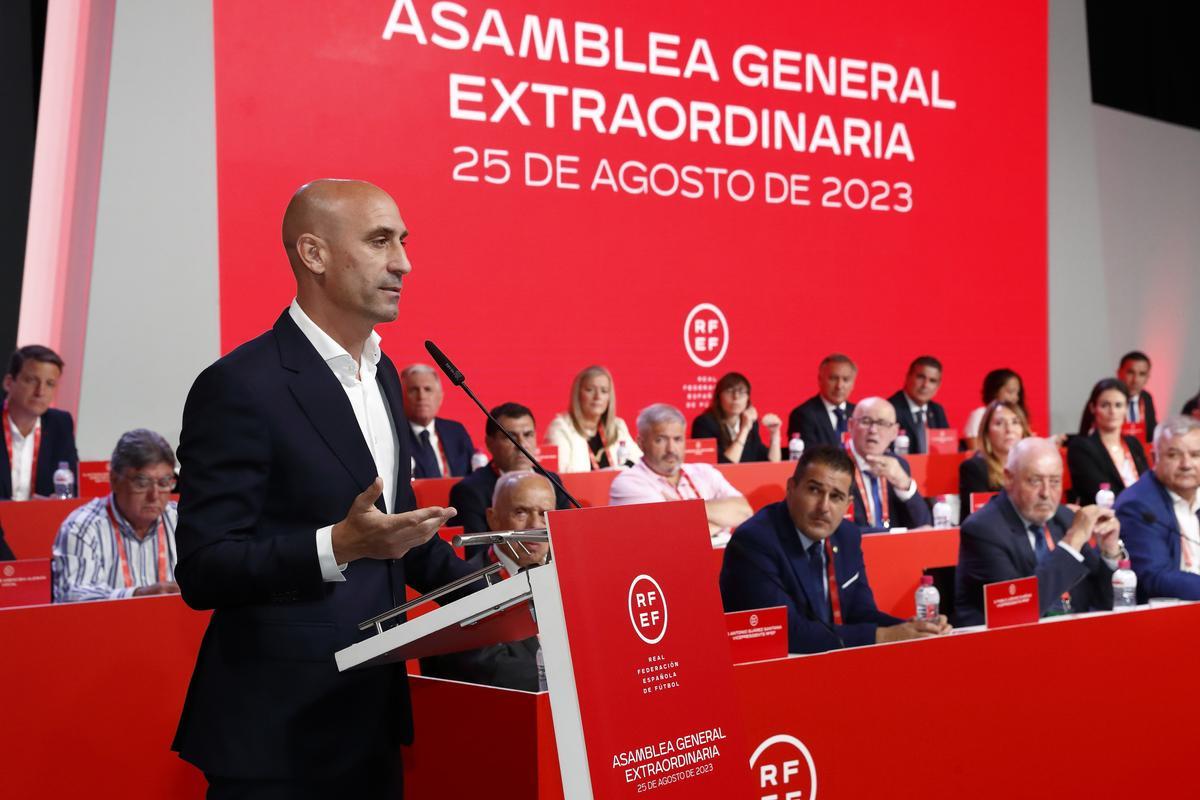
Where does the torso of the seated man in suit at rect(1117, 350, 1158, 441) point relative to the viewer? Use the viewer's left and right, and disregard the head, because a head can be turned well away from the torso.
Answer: facing the viewer

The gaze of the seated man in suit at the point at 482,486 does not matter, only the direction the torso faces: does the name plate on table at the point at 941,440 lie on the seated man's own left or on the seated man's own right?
on the seated man's own left

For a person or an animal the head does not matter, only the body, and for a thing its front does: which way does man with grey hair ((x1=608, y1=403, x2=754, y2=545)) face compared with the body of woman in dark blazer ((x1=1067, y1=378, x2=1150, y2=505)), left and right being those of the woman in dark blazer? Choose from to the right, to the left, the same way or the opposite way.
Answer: the same way

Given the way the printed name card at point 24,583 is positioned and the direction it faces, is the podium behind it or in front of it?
in front

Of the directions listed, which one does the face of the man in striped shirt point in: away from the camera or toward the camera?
toward the camera

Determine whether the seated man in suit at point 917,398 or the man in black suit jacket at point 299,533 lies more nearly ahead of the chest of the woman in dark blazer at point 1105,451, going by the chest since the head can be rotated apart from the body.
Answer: the man in black suit jacket

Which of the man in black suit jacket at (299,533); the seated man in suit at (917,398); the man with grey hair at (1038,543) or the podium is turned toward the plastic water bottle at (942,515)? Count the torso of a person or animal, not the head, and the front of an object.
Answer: the seated man in suit

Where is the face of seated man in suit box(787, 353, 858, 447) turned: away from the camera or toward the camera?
toward the camera

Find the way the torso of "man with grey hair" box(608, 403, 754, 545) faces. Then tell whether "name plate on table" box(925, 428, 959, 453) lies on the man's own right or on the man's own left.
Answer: on the man's own left

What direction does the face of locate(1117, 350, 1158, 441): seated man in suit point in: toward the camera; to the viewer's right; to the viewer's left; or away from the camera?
toward the camera

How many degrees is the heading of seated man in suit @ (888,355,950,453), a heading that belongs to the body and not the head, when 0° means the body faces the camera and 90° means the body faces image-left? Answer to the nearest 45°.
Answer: approximately 0°

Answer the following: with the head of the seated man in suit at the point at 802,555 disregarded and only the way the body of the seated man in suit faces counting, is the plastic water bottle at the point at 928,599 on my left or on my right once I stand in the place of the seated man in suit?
on my left

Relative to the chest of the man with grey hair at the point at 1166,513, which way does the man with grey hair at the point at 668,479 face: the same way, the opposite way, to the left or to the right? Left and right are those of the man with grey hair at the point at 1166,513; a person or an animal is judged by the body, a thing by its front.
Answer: the same way

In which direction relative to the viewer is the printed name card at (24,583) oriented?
toward the camera

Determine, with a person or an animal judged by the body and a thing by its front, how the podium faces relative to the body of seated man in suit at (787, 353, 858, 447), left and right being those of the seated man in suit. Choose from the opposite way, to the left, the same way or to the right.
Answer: the same way
